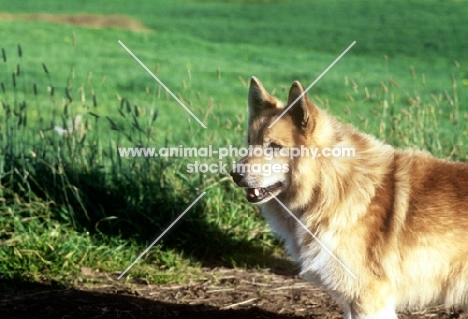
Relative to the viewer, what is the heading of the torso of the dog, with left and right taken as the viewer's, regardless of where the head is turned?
facing to the left of the viewer
